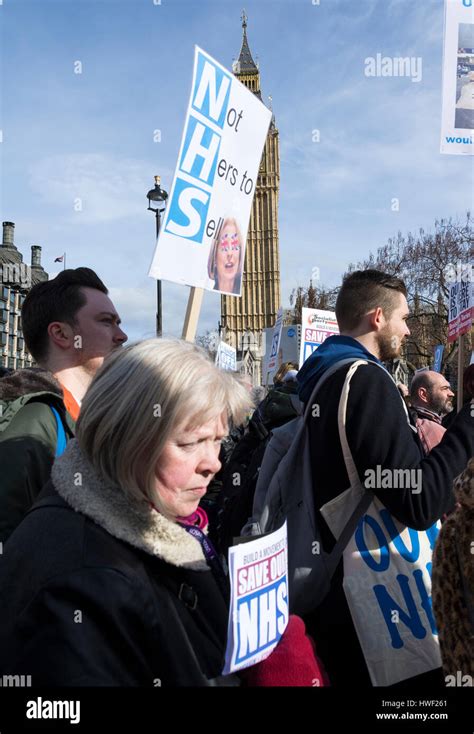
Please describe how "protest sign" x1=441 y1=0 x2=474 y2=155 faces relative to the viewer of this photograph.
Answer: facing the viewer

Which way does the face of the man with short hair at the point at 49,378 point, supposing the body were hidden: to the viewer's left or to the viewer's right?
to the viewer's right

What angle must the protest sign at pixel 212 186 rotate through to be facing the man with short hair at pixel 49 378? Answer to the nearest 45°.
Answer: approximately 90° to its right

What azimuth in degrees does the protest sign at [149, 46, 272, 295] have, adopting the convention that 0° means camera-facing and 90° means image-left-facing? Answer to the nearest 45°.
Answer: approximately 315°

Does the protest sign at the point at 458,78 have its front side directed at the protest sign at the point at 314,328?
no

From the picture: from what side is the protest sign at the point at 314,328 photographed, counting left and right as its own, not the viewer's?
front

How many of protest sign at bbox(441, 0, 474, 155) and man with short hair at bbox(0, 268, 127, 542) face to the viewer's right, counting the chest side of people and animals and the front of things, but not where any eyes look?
1

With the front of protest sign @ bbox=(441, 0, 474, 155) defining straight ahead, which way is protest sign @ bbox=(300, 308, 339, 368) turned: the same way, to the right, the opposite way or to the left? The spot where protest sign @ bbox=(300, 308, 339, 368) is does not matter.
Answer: the same way

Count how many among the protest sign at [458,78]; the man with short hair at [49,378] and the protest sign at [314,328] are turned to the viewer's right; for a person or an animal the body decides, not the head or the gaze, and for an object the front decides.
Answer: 1

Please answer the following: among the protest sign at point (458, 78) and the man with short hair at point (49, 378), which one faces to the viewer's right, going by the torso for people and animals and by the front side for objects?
the man with short hair

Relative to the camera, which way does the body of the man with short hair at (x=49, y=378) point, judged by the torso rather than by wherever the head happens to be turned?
to the viewer's right

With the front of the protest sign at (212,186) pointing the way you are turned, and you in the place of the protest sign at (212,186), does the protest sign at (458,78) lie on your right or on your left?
on your left

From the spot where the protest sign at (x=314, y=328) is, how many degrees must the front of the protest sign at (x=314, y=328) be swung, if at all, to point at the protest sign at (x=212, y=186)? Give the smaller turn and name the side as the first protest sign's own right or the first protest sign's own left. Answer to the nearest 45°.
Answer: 0° — it already faces it

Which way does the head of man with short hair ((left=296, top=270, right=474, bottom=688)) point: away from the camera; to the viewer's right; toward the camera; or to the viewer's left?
to the viewer's right

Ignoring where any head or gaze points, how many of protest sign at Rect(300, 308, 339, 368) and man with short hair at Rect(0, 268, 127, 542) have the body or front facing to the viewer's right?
1

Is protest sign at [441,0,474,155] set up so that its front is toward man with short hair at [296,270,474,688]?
yes
